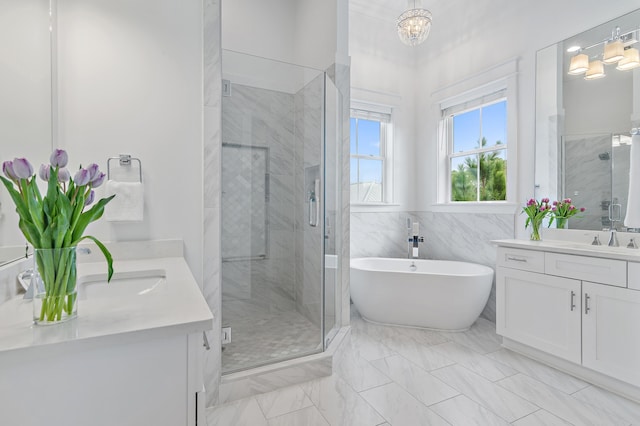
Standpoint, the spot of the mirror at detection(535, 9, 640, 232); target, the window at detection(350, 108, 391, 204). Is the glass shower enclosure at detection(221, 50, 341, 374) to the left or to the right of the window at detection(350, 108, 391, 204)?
left

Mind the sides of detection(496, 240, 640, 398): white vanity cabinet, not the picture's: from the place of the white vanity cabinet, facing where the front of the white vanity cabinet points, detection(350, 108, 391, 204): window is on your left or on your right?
on your right

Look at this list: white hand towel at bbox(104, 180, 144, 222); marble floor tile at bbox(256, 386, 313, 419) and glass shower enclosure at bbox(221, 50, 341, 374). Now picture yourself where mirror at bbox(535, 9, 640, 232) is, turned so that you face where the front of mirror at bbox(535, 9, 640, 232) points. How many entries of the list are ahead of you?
3

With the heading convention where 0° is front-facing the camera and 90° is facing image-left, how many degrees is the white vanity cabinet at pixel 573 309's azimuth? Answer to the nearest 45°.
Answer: approximately 45°

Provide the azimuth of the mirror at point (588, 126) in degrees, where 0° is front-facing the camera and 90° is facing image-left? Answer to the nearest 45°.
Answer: approximately 45°

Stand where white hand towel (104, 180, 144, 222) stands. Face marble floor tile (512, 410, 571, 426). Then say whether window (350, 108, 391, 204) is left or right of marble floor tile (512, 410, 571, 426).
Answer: left

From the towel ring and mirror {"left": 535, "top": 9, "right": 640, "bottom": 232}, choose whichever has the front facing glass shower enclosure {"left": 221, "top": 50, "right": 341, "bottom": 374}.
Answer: the mirror
